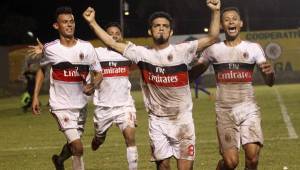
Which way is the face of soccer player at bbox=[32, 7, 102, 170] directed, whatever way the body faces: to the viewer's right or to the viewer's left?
to the viewer's right

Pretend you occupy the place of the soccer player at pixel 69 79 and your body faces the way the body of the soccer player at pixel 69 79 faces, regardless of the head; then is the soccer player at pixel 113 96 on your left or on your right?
on your left

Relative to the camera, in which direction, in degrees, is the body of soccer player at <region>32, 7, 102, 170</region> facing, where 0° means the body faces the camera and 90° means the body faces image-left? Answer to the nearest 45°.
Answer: approximately 315°
